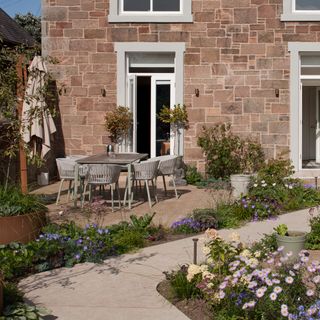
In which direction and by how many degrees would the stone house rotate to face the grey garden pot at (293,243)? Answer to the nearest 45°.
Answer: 0° — it already faces it

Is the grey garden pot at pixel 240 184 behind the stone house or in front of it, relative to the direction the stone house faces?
in front

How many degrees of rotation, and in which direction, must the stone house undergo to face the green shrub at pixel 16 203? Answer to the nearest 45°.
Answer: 0° — it already faces it

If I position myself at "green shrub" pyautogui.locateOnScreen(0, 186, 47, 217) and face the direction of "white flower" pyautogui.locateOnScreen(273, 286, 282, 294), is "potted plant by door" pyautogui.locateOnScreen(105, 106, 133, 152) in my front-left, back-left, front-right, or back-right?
back-left

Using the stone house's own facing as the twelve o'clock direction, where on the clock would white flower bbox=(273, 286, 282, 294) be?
The white flower is roughly at 12 o'clock from the stone house.

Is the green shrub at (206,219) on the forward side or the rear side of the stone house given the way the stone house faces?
on the forward side

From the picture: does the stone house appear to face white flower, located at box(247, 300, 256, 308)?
yes

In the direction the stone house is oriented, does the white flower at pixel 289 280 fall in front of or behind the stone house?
in front

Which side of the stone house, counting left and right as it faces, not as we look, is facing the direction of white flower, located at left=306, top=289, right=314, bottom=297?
front

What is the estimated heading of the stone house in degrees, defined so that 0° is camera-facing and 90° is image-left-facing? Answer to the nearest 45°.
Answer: approximately 0°
